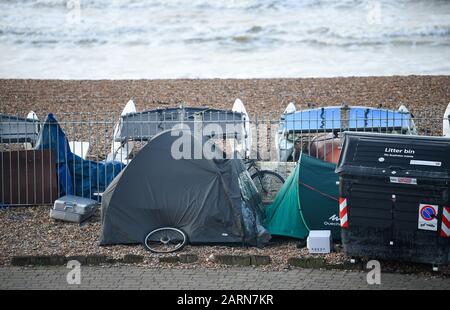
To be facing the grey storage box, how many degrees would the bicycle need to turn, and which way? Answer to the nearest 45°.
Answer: approximately 180°

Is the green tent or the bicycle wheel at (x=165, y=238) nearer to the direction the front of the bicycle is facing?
the green tent

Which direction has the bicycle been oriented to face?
to the viewer's right

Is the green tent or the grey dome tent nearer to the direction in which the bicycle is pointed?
the green tent

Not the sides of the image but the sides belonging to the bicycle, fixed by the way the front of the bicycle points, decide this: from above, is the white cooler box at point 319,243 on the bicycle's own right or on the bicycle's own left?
on the bicycle's own right

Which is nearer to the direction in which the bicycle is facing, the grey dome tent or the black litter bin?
the black litter bin

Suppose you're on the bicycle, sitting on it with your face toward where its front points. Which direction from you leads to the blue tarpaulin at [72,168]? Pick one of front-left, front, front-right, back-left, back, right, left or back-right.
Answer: back

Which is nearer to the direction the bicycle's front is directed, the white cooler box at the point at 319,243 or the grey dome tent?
the white cooler box
